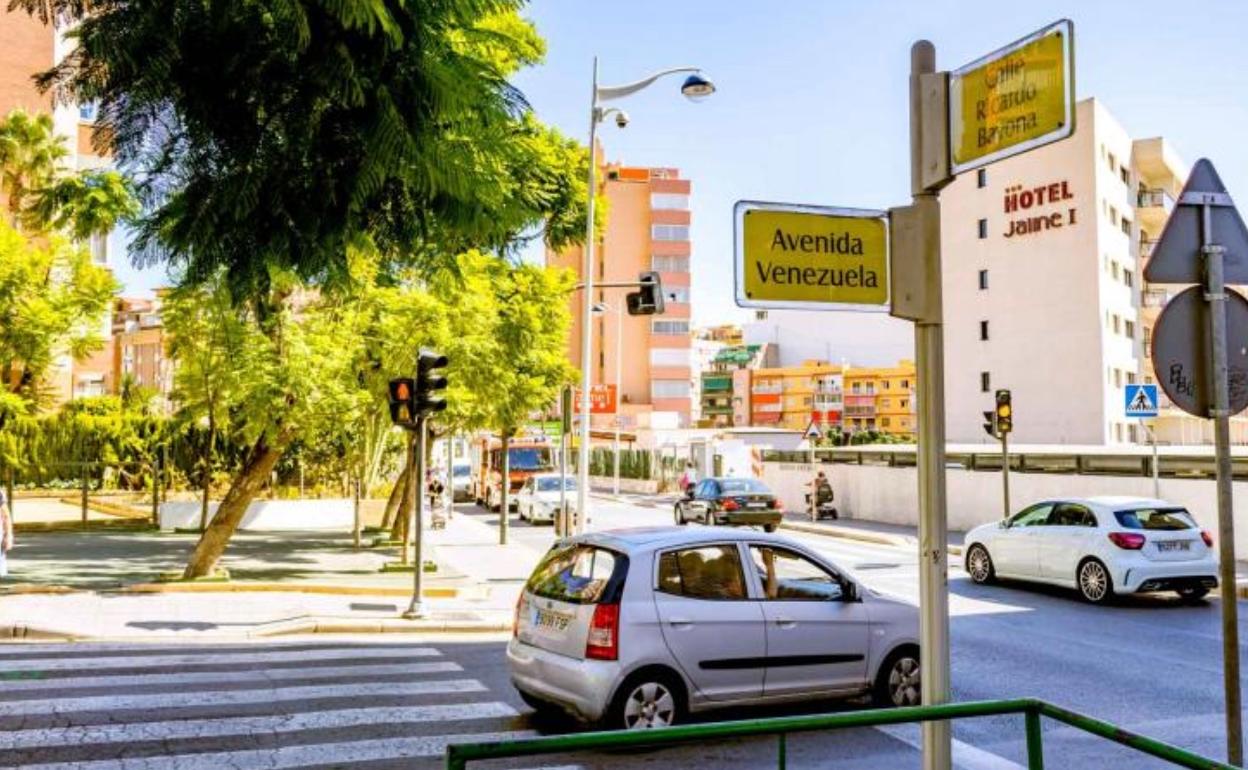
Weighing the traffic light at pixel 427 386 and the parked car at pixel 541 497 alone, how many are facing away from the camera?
0

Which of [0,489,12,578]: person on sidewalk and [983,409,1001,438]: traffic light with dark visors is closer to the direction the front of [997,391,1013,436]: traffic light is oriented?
the person on sidewalk

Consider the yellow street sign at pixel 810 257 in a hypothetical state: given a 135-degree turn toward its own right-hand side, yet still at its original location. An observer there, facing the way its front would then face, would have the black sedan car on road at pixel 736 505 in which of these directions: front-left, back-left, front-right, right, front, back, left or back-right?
front-right

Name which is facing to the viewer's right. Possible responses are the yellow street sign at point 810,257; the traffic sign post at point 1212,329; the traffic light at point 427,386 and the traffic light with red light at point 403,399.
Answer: the traffic light

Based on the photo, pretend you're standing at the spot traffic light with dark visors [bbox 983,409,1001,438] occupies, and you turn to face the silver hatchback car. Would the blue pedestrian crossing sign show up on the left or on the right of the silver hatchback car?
left

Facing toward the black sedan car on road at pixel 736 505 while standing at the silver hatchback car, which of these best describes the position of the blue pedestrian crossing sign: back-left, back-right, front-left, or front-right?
front-right

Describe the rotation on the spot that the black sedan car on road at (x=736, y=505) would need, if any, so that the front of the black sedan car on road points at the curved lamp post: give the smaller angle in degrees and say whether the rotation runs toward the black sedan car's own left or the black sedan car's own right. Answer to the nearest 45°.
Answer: approximately 135° to the black sedan car's own left

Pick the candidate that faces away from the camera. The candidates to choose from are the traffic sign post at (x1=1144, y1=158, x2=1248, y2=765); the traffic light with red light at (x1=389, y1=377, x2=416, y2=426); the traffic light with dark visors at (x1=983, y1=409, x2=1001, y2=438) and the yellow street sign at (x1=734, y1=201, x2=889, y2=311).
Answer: the traffic sign post

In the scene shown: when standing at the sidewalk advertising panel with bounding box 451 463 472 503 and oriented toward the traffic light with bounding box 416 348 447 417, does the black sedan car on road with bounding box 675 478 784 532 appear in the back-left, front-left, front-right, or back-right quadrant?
front-left

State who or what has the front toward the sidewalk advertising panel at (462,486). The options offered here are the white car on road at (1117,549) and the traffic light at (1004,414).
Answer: the white car on road at (1117,549)

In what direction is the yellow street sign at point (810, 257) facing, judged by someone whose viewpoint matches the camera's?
facing the viewer

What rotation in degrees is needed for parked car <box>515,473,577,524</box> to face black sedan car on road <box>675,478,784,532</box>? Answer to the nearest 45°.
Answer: approximately 90° to its left

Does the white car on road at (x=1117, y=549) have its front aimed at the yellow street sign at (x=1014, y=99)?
no

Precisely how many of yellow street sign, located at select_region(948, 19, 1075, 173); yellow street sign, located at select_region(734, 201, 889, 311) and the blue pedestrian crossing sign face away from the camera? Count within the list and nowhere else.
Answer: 0

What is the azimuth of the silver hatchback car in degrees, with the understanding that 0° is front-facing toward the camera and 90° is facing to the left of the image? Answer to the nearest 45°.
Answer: approximately 225°

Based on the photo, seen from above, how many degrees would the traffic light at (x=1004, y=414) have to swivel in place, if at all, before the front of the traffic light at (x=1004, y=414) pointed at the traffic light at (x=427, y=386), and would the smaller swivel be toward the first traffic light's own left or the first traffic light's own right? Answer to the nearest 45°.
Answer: approximately 45° to the first traffic light's own right

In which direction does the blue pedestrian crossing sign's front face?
toward the camera

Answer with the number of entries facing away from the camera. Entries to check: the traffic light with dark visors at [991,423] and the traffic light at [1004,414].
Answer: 0
